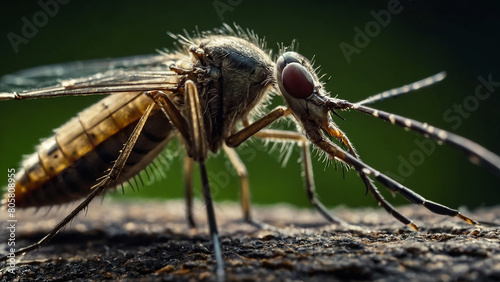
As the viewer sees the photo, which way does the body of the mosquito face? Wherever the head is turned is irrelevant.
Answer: to the viewer's right
